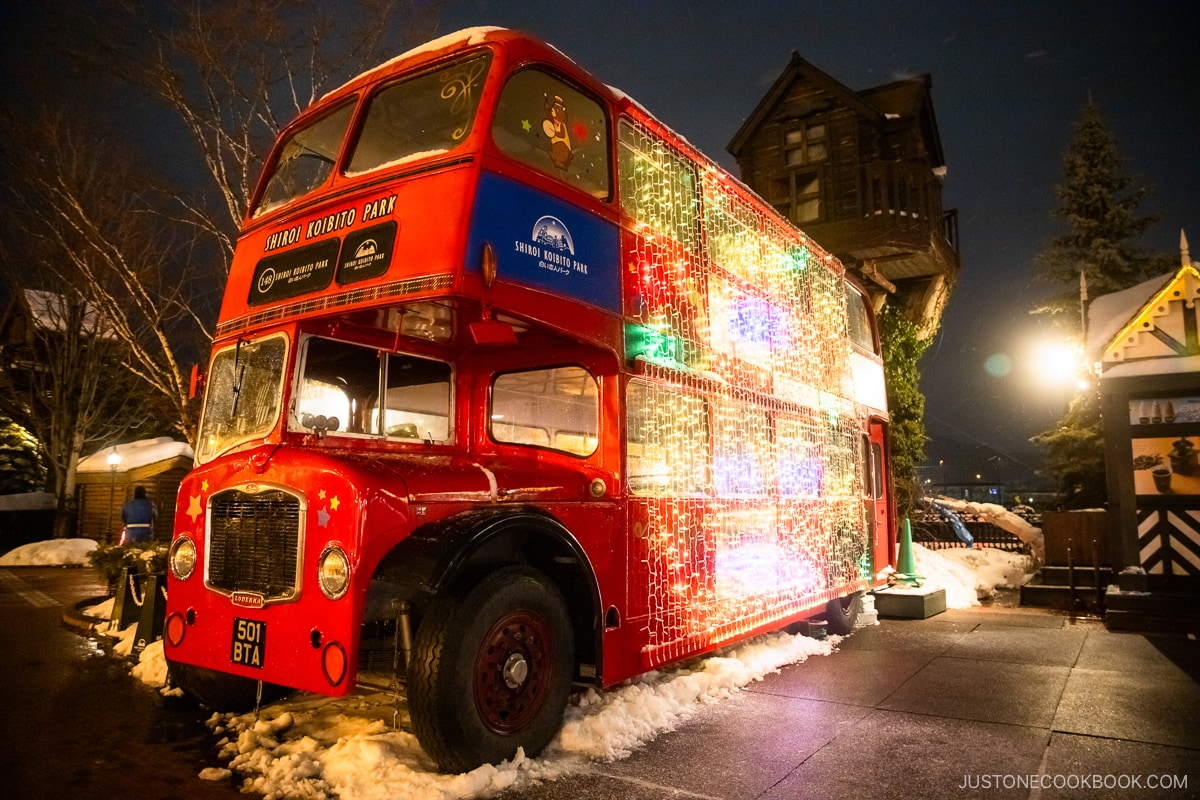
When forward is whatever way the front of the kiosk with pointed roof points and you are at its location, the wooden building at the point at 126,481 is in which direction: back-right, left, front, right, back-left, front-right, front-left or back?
right

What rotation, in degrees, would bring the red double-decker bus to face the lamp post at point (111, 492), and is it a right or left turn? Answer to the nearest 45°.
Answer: approximately 90° to its right

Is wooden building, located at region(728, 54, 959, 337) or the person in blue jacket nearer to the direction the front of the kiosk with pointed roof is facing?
the person in blue jacket

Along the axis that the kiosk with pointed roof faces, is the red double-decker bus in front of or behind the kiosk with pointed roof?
in front

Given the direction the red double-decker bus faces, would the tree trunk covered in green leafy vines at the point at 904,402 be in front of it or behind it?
behind

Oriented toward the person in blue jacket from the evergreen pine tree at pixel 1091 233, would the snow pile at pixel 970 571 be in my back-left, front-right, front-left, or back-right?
front-left

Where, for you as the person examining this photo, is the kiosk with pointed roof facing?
facing the viewer

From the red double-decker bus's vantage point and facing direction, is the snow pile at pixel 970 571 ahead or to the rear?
to the rear

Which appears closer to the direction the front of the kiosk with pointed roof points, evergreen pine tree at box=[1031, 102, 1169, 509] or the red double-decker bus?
the red double-decker bus

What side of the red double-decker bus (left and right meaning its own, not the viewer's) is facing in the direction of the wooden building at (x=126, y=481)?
right

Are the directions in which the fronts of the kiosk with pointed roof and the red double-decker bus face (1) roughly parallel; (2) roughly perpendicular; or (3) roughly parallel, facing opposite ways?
roughly parallel

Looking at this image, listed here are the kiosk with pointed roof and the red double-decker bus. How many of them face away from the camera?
0

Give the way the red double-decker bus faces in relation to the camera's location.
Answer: facing the viewer and to the left of the viewer

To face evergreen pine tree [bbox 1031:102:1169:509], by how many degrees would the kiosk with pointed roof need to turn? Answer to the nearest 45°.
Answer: approximately 180°
